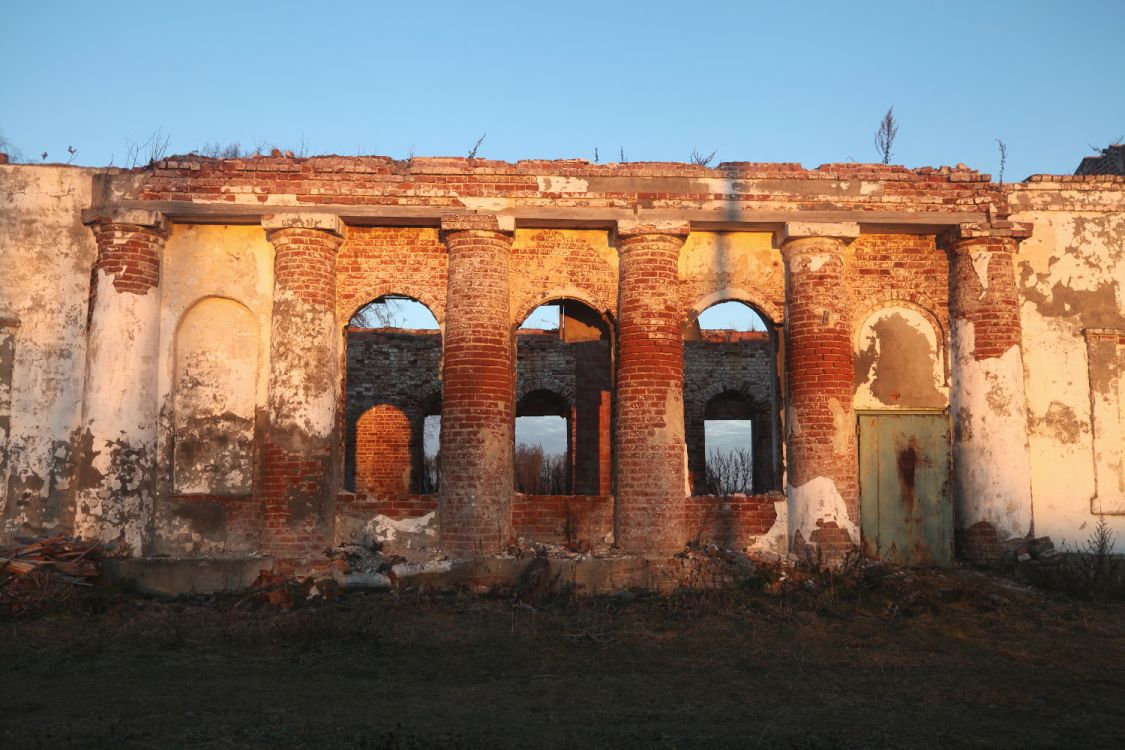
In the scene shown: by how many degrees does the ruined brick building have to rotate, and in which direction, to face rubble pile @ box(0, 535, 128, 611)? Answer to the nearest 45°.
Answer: approximately 90° to its right

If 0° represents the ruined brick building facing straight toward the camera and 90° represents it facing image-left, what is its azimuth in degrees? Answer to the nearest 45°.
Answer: approximately 0°
